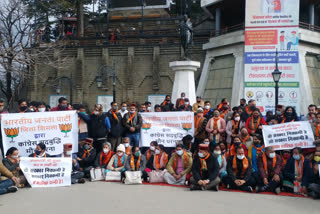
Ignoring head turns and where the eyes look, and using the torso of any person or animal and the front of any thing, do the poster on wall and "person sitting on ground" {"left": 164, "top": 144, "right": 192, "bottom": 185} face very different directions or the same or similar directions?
same or similar directions

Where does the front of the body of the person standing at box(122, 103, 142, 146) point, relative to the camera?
toward the camera

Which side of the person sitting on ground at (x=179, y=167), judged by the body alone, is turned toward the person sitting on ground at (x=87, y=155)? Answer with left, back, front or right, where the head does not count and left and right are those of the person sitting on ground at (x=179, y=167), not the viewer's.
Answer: right

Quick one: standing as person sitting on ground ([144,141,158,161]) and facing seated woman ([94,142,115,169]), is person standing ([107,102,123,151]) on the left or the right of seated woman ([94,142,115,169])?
right

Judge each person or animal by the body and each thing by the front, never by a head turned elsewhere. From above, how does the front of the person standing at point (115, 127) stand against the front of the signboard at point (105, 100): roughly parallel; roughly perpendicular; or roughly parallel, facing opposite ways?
roughly parallel

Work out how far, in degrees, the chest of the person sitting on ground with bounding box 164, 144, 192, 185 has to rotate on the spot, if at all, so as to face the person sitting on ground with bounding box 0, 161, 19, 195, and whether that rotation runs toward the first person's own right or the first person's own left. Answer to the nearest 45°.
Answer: approximately 90° to the first person's own right

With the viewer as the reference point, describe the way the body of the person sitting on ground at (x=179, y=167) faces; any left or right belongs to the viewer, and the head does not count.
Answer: facing the viewer

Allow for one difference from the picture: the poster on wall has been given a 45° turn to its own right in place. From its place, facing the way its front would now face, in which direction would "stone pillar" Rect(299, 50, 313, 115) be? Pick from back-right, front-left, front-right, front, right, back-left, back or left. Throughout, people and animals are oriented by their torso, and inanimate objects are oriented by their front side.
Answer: back

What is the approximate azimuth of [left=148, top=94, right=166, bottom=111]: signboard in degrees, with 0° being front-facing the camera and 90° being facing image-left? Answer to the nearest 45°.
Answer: approximately 0°

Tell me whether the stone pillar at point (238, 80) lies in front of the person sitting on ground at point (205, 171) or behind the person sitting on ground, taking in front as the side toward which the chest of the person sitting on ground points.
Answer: behind

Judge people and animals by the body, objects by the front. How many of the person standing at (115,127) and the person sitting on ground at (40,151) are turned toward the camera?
2

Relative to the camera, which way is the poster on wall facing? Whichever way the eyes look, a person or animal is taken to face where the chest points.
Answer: toward the camera

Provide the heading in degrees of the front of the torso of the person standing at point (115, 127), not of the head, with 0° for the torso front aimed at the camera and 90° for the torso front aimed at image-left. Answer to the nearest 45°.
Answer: approximately 0°

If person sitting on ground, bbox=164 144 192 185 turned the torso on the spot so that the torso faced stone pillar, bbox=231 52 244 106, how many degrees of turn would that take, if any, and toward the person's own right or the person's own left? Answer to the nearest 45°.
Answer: approximately 180°

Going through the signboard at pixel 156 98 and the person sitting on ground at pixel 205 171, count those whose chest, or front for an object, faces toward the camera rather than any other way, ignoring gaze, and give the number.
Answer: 2
